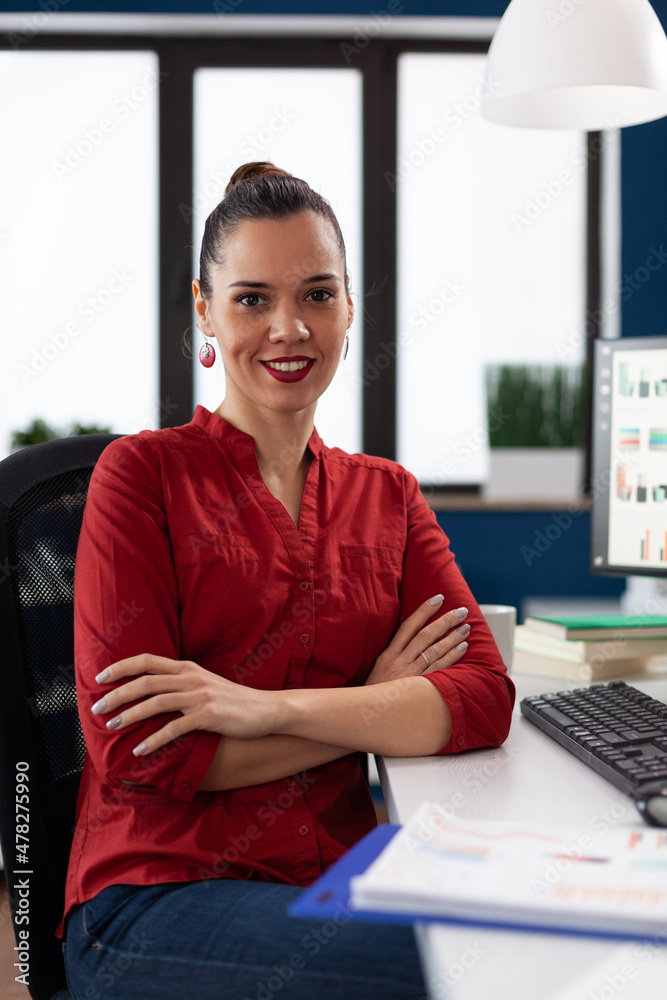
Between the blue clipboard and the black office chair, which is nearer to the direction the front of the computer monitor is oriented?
the black office chair

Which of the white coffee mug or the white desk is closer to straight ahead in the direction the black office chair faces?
the white desk

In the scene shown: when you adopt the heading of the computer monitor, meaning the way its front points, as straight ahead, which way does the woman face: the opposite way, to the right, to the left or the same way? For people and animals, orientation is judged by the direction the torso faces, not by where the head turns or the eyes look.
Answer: to the left

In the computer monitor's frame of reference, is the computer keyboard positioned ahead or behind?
ahead

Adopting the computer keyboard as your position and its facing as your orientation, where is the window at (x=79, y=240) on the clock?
The window is roughly at 3 o'clock from the computer keyboard.

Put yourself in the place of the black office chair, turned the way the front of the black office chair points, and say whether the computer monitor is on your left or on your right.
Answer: on your left

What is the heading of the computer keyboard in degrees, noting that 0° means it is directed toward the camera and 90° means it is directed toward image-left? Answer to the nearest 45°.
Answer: approximately 45°

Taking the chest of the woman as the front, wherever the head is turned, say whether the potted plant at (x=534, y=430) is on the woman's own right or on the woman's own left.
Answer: on the woman's own left

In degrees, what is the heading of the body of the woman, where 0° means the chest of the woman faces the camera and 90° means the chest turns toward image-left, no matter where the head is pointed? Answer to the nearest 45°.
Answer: approximately 315°

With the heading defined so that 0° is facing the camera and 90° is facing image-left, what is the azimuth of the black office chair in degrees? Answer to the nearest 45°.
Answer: approximately 315°
